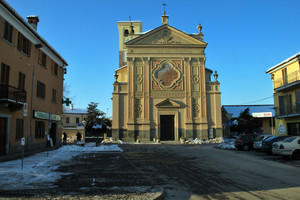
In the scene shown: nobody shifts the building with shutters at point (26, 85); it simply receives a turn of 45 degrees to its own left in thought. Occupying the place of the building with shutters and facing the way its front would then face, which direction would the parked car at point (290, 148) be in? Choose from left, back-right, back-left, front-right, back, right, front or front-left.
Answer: front-right

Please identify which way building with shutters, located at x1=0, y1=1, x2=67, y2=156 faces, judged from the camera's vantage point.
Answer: facing the viewer and to the right of the viewer

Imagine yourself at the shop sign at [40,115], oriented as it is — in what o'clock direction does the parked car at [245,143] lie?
The parked car is roughly at 11 o'clock from the shop sign.

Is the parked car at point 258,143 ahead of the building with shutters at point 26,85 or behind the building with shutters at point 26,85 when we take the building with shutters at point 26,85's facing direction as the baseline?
ahead

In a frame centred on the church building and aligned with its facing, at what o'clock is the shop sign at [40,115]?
The shop sign is roughly at 1 o'clock from the church building.

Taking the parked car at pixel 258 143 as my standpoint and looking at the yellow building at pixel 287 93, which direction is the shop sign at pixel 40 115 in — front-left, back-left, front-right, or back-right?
back-left

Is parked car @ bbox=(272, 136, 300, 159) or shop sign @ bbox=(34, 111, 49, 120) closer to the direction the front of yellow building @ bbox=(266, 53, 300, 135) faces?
the shop sign

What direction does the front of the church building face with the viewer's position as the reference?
facing the viewer

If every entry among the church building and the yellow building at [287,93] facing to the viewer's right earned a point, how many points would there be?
0

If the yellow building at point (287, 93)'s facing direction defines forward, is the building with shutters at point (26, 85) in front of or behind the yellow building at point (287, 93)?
in front

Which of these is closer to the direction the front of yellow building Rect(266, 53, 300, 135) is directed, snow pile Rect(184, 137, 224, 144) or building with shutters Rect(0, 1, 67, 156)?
the building with shutters

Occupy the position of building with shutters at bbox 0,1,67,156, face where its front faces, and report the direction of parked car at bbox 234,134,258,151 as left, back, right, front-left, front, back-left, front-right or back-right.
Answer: front-left

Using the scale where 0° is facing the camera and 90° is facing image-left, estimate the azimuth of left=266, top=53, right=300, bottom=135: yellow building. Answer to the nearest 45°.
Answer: approximately 45°

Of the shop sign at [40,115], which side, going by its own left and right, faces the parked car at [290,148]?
front
